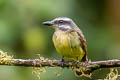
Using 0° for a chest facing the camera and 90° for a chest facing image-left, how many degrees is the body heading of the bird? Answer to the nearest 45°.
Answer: approximately 45°
